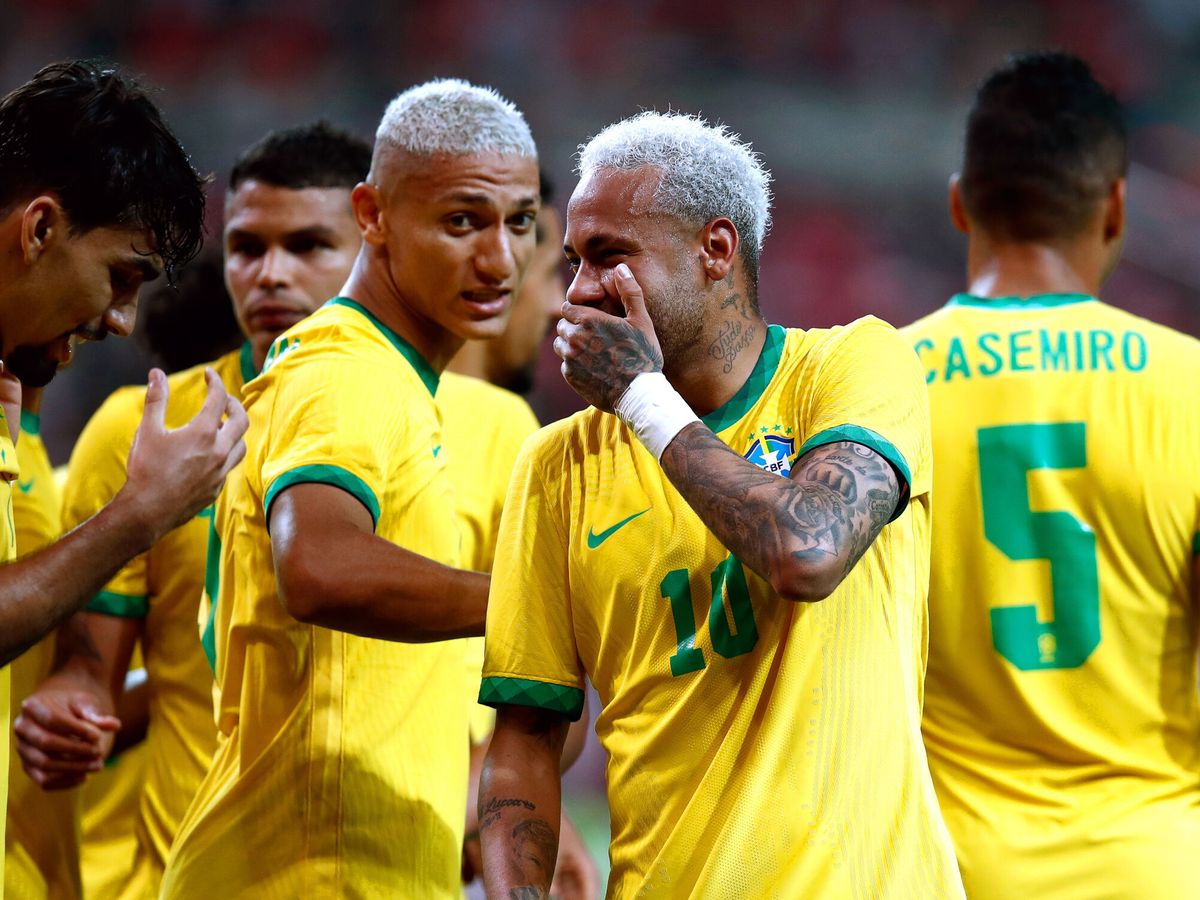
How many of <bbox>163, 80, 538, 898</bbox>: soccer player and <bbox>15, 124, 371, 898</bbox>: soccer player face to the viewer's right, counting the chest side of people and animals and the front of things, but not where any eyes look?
1

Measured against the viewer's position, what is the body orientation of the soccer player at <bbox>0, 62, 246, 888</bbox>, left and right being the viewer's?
facing to the right of the viewer

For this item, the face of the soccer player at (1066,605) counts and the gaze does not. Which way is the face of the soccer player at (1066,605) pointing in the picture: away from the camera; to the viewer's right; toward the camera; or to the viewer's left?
away from the camera

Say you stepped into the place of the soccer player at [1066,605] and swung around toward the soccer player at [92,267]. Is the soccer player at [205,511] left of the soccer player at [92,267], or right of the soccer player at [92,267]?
right

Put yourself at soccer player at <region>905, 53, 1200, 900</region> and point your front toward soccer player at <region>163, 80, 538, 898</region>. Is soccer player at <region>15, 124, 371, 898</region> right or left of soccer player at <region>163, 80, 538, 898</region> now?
right

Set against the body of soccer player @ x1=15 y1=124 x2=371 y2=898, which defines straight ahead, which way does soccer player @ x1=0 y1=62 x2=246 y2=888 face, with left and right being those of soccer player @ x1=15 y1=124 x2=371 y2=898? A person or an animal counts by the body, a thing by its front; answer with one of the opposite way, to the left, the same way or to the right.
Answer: to the left

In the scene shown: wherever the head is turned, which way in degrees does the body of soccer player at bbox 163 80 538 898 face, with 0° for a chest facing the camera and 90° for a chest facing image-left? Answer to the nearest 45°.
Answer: approximately 270°

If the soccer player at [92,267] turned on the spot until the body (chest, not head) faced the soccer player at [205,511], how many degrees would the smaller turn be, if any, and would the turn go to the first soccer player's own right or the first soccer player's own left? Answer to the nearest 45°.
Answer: approximately 90° to the first soccer player's own left
